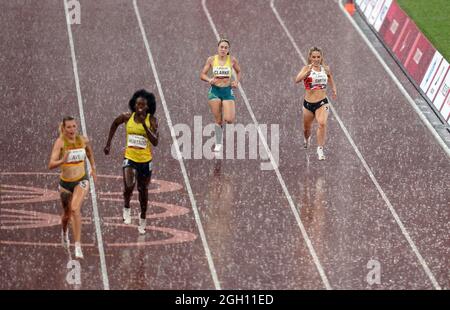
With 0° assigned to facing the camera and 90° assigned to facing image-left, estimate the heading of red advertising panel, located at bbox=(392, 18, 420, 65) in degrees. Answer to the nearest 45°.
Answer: approximately 45°

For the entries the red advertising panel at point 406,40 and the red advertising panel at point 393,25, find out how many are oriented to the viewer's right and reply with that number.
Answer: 0

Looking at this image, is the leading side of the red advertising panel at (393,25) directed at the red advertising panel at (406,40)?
no

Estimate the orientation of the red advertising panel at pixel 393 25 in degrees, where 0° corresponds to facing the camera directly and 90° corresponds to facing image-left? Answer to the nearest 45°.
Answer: approximately 45°

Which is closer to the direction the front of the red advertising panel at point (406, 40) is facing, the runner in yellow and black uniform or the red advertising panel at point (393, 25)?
the runner in yellow and black uniform

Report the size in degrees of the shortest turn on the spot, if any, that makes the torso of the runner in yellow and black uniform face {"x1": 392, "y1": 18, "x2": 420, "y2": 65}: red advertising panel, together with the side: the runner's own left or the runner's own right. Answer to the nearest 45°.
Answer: approximately 135° to the runner's own left

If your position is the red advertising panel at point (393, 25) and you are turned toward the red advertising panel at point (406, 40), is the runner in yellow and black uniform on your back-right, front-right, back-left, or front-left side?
front-right

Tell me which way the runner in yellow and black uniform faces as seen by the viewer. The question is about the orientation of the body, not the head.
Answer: toward the camera

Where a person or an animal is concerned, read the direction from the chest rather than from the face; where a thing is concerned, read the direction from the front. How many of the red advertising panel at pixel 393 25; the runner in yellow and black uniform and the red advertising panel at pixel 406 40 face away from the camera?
0

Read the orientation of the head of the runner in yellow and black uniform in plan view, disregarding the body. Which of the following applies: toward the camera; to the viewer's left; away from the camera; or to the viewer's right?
toward the camera

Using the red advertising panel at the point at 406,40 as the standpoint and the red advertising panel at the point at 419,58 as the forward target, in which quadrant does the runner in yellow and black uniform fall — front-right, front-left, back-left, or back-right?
front-right
